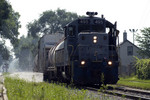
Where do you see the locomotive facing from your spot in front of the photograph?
facing the viewer

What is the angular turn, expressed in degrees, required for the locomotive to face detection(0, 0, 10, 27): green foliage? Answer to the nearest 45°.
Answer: approximately 135° to its right

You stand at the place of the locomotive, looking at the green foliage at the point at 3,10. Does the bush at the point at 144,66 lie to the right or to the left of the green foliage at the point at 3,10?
right
